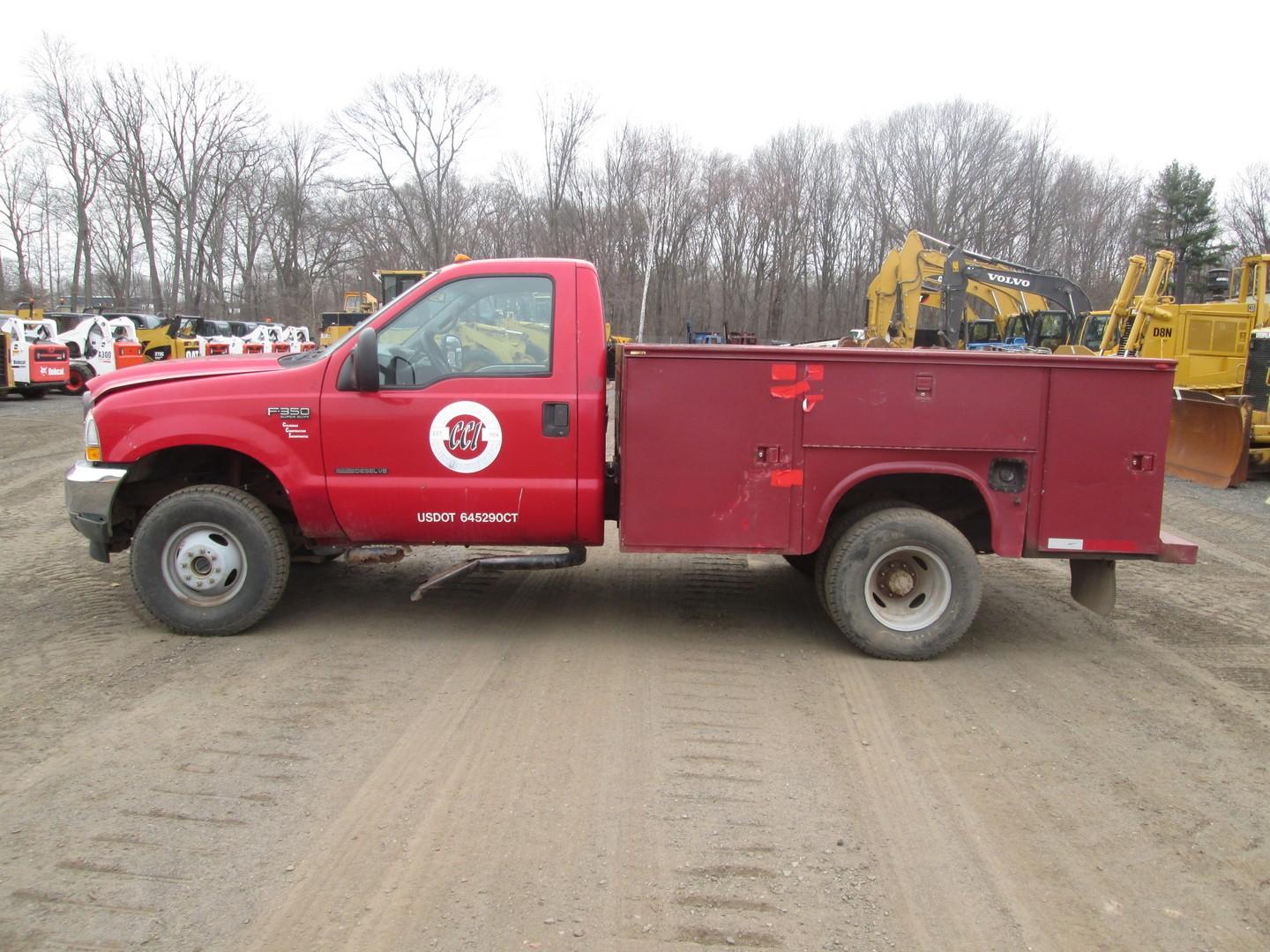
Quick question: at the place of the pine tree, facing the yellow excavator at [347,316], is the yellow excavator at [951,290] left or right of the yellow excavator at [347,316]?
left

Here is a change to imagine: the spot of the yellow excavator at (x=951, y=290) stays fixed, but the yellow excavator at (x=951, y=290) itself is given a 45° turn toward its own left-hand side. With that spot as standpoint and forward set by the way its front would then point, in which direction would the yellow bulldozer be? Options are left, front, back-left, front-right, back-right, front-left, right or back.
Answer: left

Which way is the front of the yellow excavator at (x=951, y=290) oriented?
to the viewer's left

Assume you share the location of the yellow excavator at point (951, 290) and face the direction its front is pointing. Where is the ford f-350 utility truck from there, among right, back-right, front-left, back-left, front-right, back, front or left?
left

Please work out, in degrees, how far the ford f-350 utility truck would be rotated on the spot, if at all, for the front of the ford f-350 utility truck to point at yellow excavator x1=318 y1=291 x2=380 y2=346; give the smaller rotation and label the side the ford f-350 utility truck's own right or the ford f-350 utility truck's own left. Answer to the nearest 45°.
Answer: approximately 90° to the ford f-350 utility truck's own right

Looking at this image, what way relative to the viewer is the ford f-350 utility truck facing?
to the viewer's left

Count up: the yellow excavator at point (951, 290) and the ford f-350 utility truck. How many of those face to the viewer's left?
2
